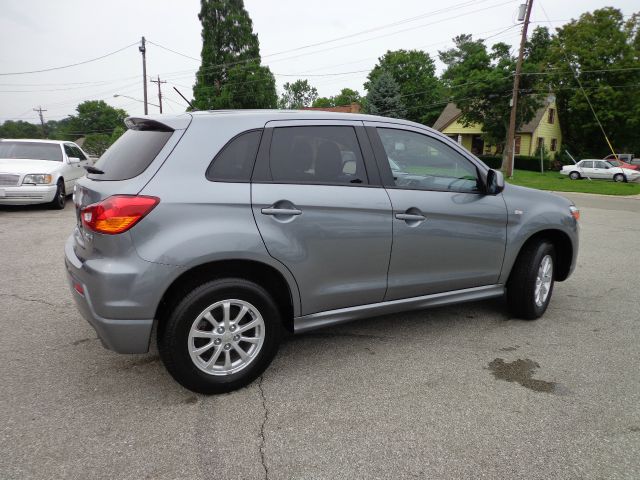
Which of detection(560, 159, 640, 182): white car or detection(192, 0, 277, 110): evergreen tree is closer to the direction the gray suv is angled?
the white car

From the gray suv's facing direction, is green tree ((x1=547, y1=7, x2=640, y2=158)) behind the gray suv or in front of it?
in front

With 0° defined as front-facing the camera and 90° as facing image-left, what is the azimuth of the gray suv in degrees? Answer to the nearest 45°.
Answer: approximately 225°

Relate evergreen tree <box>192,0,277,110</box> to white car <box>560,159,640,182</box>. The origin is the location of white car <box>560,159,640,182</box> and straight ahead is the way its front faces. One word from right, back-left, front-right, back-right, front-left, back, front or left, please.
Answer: back

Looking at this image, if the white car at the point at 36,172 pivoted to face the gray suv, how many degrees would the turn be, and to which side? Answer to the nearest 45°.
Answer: approximately 45° to its left

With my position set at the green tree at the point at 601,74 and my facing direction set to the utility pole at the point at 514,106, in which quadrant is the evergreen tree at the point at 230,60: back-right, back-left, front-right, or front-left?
front-right

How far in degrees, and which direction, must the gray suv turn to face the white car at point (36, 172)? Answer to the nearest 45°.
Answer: approximately 90° to its left

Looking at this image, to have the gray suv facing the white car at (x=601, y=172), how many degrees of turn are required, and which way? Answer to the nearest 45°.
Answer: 0° — it already faces it

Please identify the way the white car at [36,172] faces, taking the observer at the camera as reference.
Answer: facing the viewer and to the left of the viewer

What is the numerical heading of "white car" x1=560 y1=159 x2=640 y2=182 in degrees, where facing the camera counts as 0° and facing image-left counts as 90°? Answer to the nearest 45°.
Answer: approximately 270°
